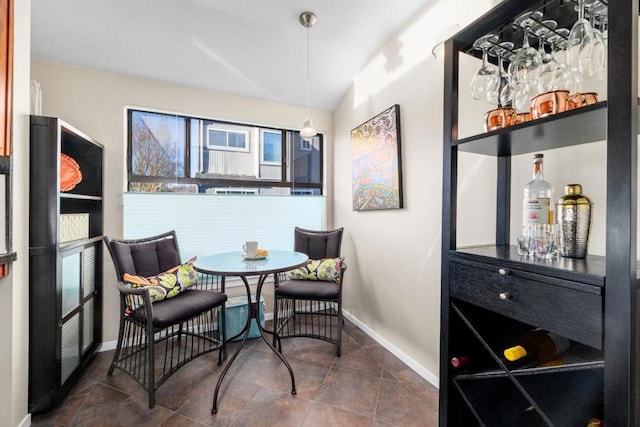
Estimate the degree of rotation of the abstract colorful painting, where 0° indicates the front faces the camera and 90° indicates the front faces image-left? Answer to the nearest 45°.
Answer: approximately 45°

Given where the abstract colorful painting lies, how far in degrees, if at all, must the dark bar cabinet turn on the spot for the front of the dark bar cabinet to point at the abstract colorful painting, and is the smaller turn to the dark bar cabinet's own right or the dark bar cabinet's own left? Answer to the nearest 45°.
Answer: approximately 90° to the dark bar cabinet's own right

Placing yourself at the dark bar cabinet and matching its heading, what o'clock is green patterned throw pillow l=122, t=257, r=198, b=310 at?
The green patterned throw pillow is roughly at 1 o'clock from the dark bar cabinet.

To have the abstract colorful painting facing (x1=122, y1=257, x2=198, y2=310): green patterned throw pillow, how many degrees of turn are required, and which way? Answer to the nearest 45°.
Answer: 0° — it already faces it

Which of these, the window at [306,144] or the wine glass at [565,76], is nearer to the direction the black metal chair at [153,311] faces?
the wine glass

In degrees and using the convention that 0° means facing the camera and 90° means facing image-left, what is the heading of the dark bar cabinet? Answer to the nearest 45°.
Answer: approximately 45°

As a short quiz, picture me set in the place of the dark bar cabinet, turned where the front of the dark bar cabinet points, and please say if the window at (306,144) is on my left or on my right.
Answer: on my right

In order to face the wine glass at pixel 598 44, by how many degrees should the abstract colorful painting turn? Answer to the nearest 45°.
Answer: approximately 90° to its left
